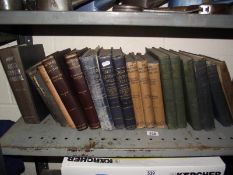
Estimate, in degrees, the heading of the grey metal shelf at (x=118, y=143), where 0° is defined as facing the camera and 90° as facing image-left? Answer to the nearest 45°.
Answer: approximately 0°

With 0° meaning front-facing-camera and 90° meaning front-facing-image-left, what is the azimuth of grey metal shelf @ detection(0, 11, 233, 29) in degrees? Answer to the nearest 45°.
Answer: approximately 0°
